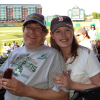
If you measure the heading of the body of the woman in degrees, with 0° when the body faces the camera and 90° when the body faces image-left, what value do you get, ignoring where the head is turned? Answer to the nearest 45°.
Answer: approximately 45°

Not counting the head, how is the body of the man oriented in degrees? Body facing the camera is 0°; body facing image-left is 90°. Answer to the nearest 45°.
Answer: approximately 45°
